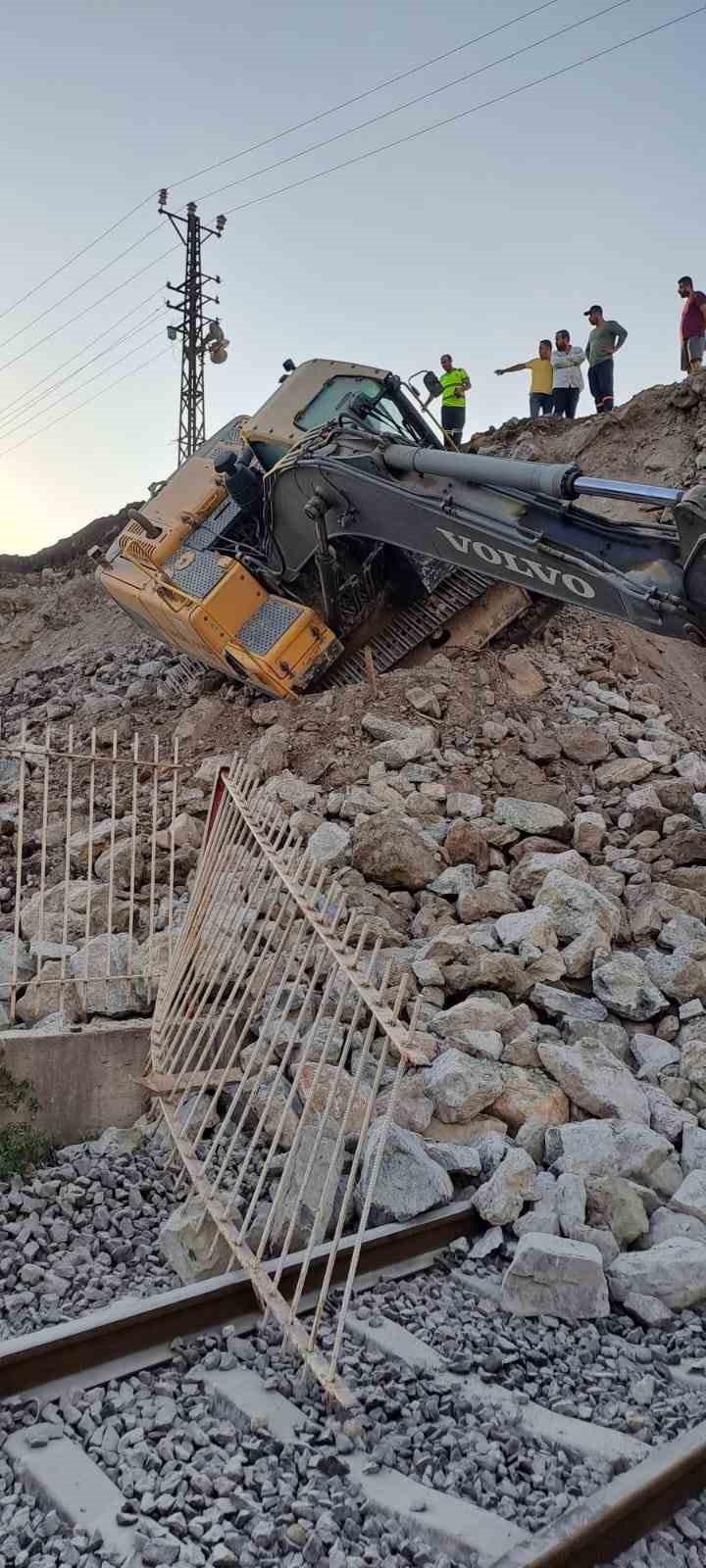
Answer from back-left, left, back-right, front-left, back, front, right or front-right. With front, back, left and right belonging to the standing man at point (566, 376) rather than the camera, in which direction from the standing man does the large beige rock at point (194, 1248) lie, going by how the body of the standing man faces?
front-left

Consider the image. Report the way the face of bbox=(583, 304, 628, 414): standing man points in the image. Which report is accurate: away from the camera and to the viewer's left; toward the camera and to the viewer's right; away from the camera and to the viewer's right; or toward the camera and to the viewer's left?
toward the camera and to the viewer's left

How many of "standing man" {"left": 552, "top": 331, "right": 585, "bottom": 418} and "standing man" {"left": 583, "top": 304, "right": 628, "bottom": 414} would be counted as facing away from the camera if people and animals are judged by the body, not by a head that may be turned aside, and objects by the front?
0

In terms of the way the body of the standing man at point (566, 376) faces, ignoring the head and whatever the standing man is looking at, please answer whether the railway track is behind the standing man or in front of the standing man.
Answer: in front

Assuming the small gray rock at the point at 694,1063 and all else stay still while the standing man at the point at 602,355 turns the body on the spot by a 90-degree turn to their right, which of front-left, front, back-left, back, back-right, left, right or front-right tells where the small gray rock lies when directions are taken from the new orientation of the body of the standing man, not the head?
back-left

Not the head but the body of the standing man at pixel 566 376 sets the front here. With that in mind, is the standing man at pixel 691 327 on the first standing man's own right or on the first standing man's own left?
on the first standing man's own left

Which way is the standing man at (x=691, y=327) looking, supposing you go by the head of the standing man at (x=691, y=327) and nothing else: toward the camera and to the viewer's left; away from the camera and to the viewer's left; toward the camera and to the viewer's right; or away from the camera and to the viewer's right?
toward the camera and to the viewer's left

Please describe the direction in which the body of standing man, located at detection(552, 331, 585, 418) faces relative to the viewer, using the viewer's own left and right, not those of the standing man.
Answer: facing the viewer and to the left of the viewer

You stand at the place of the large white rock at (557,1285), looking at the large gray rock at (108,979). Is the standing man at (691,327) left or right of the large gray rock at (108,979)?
right

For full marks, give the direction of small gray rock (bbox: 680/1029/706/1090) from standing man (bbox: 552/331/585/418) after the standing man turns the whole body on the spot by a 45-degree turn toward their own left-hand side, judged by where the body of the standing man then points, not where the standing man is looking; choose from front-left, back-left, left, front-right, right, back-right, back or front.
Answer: front

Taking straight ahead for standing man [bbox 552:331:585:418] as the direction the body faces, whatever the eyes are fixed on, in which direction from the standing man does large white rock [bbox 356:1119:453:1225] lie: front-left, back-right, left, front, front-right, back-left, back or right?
front-left

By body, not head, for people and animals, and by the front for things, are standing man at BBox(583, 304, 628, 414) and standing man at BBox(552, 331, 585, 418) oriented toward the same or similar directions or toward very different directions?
same or similar directions
